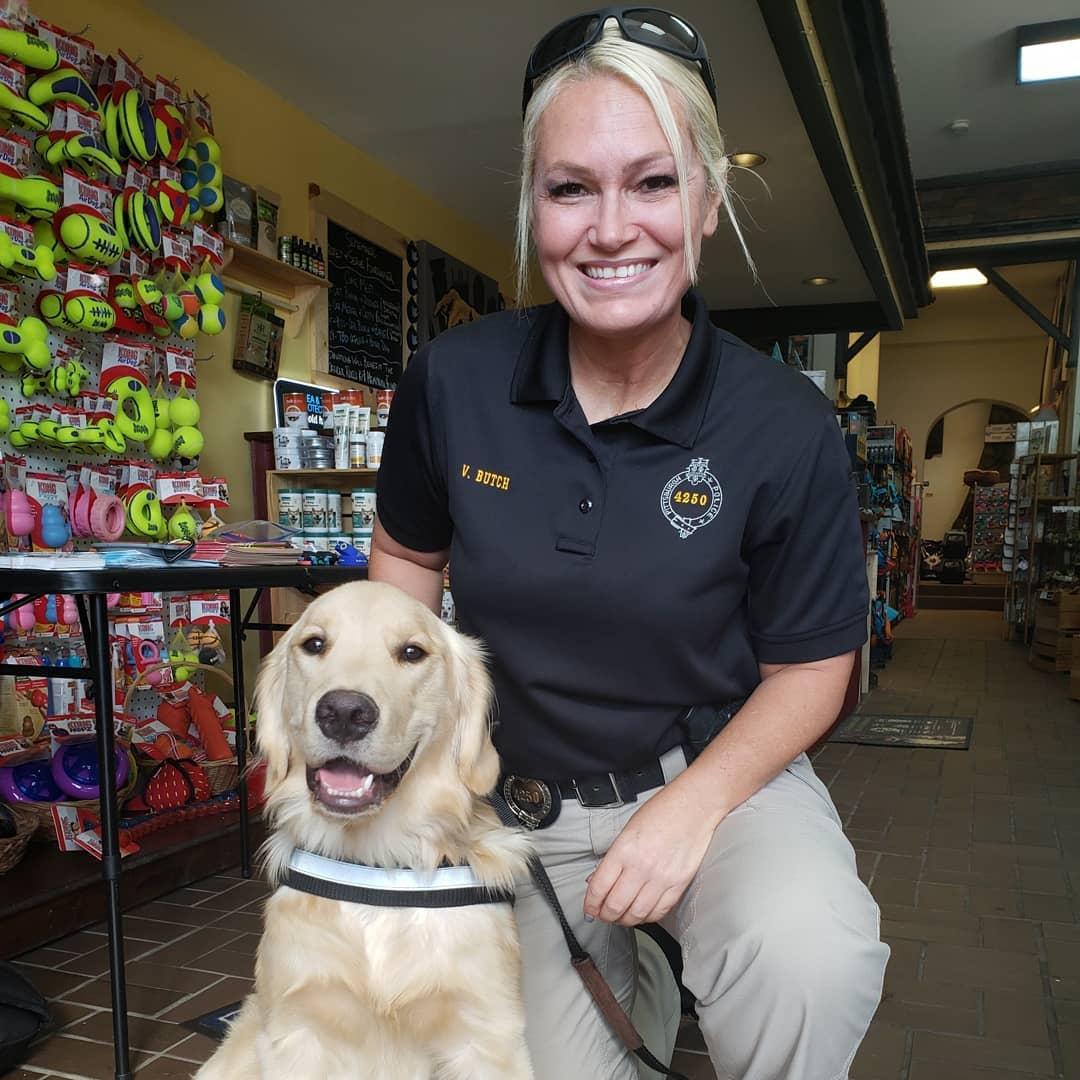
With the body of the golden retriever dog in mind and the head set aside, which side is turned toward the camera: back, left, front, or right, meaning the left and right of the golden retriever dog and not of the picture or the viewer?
front

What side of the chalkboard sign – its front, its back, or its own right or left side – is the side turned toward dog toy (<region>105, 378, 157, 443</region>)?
right

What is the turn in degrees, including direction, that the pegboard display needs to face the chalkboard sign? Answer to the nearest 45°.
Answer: approximately 90° to its left

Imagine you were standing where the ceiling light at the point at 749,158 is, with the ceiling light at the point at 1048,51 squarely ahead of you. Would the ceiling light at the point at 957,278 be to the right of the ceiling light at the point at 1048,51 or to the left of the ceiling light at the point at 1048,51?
left

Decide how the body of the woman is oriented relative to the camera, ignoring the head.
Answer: toward the camera

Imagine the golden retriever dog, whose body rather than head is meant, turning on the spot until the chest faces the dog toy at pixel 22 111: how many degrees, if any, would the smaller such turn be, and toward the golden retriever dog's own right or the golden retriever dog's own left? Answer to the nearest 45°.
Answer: approximately 135° to the golden retriever dog's own right

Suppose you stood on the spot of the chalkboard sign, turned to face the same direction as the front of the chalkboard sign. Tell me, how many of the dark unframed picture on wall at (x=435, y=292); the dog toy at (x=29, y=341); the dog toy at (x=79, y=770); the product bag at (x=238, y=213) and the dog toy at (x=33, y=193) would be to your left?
1

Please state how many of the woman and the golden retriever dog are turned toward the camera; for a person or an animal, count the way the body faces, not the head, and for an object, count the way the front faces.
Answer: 2

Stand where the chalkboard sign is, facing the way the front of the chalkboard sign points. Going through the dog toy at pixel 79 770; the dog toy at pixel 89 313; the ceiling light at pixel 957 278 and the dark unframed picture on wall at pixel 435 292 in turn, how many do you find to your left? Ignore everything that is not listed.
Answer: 2

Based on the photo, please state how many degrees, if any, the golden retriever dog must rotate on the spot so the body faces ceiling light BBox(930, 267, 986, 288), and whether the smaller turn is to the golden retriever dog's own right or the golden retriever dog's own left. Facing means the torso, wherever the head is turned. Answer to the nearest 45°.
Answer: approximately 135° to the golden retriever dog's own left

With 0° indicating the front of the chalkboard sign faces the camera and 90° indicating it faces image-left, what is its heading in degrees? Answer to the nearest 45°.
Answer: approximately 315°
